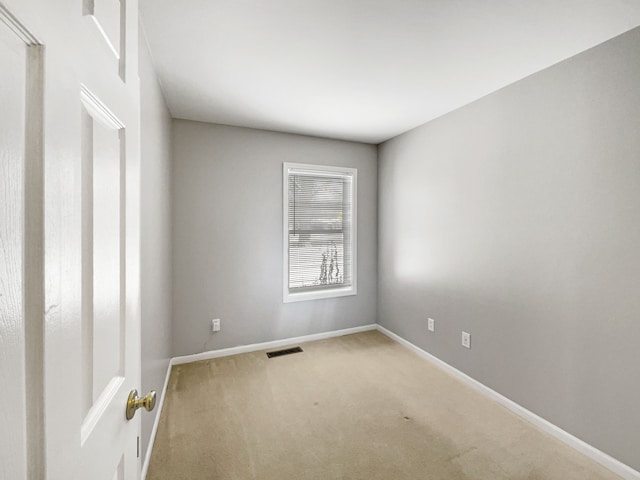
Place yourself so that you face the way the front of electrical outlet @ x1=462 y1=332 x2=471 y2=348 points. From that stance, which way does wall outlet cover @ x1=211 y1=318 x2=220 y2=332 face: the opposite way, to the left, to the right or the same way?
to the left

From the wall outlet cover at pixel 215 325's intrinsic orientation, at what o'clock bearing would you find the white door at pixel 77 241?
The white door is roughly at 12 o'clock from the wall outlet cover.

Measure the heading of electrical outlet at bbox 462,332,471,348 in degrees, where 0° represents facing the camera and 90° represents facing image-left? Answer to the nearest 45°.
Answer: approximately 45°

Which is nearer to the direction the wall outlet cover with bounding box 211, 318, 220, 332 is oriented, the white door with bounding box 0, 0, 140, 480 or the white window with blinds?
the white door

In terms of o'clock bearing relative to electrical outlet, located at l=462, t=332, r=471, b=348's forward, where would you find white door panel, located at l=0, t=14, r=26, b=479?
The white door panel is roughly at 11 o'clock from the electrical outlet.

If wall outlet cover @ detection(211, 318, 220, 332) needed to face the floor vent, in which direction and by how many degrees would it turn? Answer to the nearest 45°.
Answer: approximately 90° to its left

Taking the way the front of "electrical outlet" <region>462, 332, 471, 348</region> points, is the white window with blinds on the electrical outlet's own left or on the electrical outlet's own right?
on the electrical outlet's own right

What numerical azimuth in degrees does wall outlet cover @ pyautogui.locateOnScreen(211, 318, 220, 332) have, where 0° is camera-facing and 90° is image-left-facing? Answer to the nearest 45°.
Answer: approximately 0°
